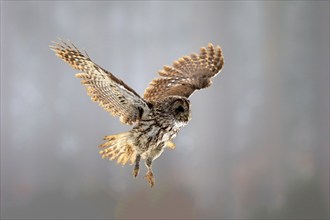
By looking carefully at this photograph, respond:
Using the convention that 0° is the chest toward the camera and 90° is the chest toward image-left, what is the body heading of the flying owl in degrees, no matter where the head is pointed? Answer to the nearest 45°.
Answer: approximately 315°
